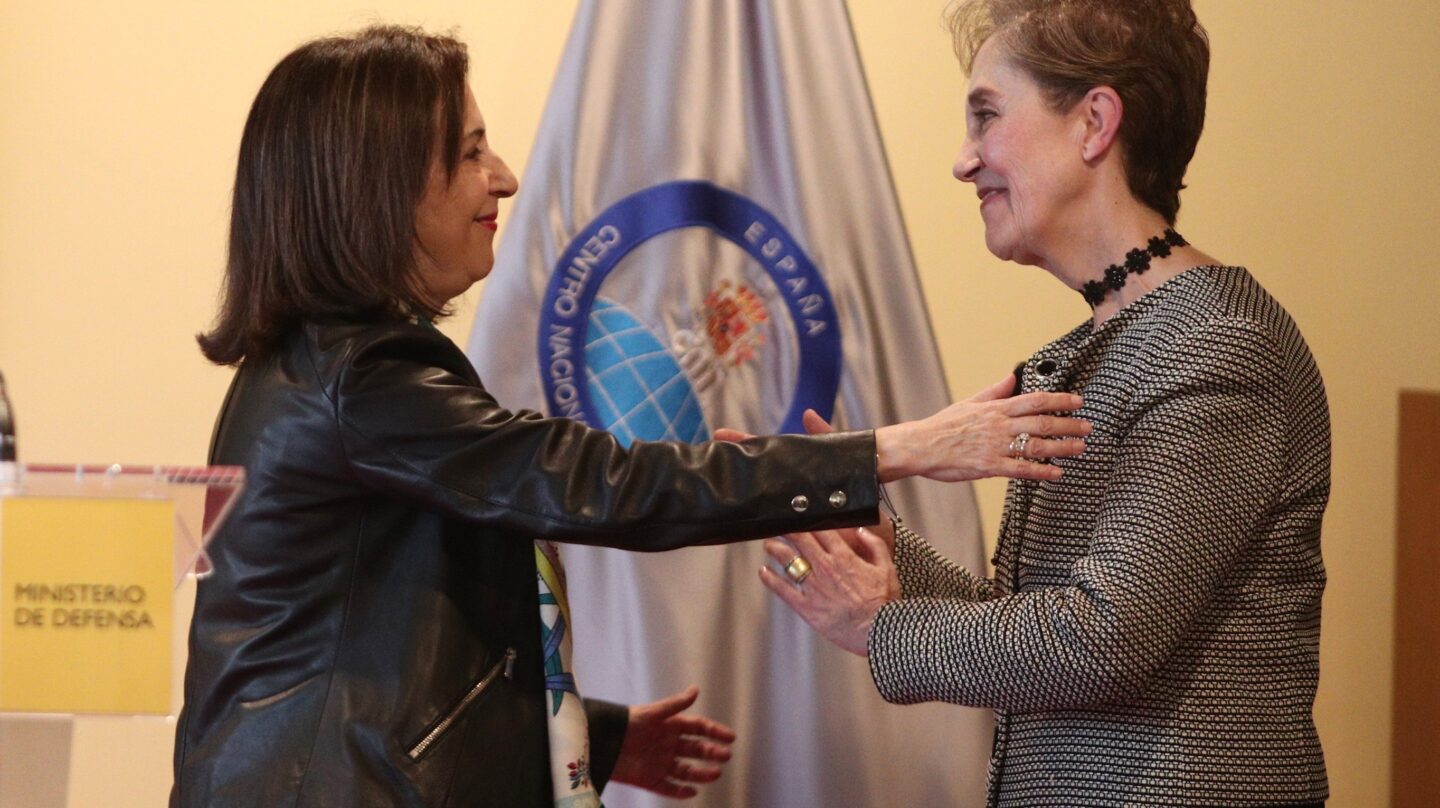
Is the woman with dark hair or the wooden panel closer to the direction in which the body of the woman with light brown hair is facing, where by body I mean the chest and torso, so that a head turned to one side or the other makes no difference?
the woman with dark hair

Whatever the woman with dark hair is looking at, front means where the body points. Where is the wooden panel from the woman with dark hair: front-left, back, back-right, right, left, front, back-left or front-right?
front-left

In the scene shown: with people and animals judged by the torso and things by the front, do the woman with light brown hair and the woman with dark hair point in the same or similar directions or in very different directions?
very different directions

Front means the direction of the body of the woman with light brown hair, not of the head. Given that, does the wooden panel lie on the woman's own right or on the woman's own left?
on the woman's own right

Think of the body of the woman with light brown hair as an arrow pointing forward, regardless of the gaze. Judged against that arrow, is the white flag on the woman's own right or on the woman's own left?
on the woman's own right

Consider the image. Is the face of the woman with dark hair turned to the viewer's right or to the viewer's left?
to the viewer's right

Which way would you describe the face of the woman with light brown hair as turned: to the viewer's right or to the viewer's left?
to the viewer's left

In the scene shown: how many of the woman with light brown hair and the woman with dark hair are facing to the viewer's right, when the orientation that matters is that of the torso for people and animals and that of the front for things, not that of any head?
1

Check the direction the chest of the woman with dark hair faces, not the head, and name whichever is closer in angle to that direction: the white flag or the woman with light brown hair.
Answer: the woman with light brown hair

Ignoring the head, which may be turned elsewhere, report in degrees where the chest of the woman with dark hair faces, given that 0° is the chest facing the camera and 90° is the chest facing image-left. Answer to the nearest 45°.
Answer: approximately 270°

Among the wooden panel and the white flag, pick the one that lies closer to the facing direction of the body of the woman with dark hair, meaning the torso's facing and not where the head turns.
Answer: the wooden panel

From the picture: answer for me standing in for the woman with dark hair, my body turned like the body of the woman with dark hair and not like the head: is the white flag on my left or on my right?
on my left

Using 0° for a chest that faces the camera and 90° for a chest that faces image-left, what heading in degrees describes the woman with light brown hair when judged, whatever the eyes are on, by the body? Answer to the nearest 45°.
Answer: approximately 90°
